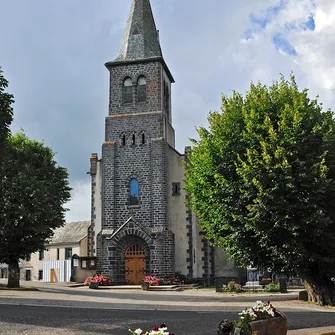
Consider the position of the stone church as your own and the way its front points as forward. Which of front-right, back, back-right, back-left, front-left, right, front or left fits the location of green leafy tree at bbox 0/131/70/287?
front-right

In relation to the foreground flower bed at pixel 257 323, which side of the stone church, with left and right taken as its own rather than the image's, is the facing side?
front

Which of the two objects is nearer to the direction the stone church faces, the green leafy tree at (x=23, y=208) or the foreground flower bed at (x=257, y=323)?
the foreground flower bed

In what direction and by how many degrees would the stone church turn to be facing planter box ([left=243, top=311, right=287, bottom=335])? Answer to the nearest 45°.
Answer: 0° — it already faces it

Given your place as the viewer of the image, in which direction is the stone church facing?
facing the viewer
